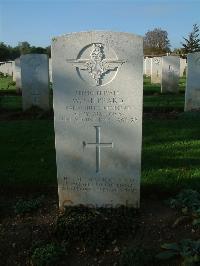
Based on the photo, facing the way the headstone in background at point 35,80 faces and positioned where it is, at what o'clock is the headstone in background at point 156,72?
the headstone in background at point 156,72 is roughly at 7 o'clock from the headstone in background at point 35,80.

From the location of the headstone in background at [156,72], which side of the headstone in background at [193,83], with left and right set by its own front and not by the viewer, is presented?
back

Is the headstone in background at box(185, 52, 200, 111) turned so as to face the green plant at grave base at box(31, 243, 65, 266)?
yes

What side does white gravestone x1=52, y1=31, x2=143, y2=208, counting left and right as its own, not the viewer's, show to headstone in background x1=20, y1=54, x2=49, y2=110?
back

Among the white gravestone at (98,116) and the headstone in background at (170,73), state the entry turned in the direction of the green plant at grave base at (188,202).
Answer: the headstone in background
